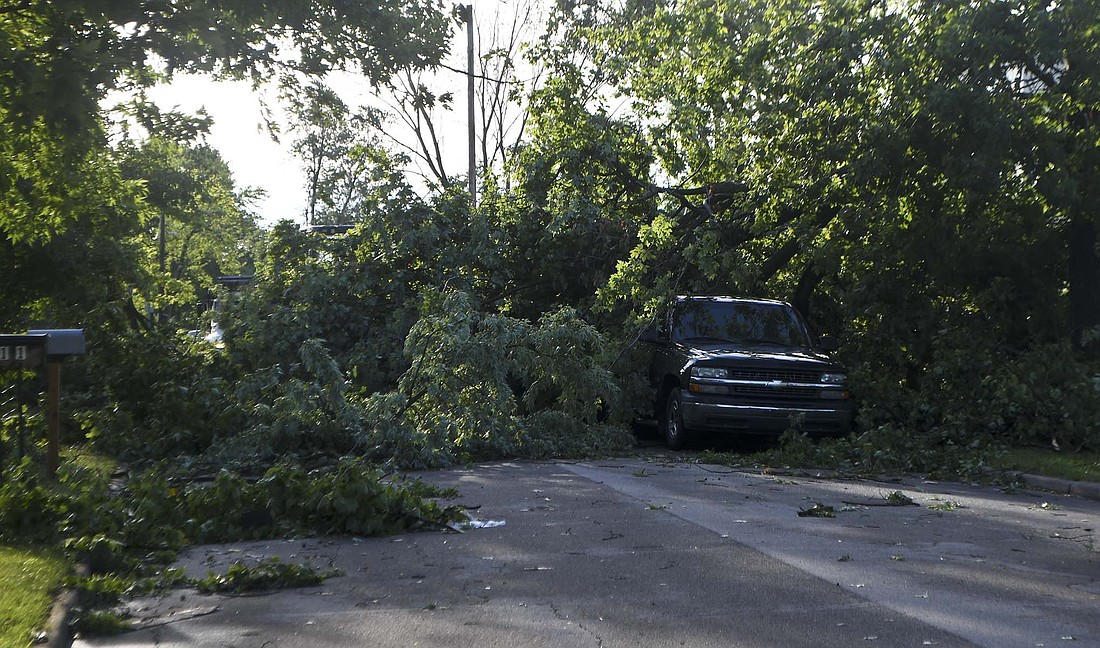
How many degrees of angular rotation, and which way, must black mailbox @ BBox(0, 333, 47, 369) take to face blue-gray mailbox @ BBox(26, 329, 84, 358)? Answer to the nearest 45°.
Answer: approximately 45° to its left

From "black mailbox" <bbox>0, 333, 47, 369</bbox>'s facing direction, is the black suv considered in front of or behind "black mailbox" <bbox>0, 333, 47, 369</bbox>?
in front

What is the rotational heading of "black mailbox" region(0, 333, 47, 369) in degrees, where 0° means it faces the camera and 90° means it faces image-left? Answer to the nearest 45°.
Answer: approximately 270°
